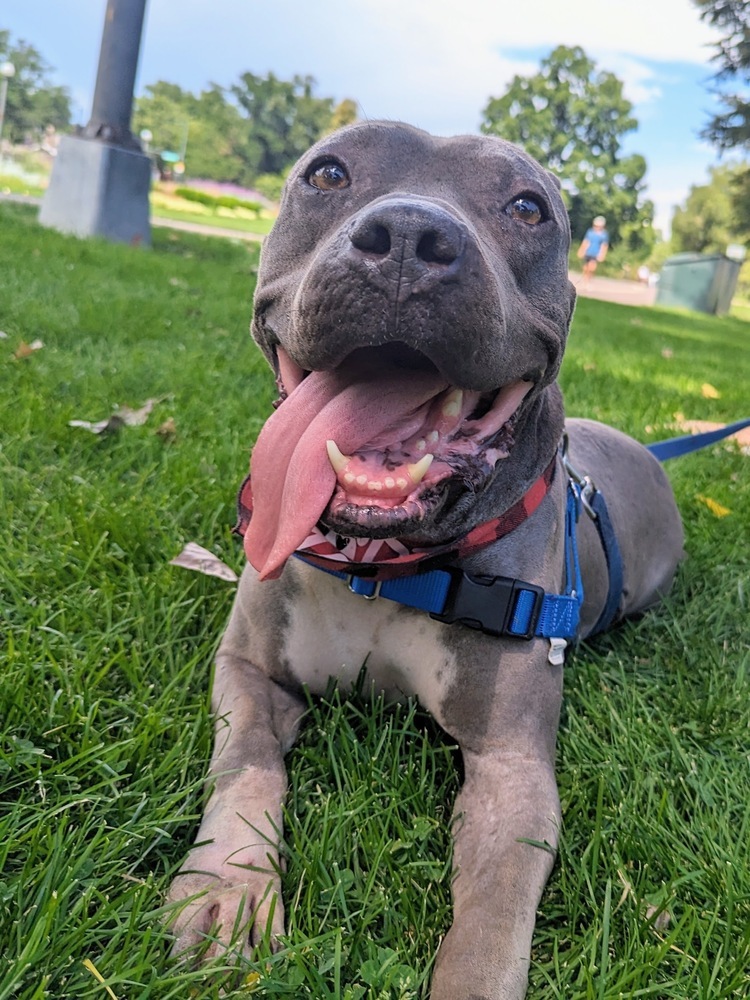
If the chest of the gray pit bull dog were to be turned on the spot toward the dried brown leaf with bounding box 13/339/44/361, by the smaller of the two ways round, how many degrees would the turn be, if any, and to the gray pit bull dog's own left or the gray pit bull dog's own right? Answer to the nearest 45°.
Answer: approximately 135° to the gray pit bull dog's own right

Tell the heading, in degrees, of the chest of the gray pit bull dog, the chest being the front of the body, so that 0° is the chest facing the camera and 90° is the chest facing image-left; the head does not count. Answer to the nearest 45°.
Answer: approximately 0°

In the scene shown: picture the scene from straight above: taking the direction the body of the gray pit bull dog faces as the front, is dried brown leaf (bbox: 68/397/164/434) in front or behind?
behind

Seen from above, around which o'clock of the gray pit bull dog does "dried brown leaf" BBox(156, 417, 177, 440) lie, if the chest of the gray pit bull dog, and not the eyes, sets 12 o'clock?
The dried brown leaf is roughly at 5 o'clock from the gray pit bull dog.

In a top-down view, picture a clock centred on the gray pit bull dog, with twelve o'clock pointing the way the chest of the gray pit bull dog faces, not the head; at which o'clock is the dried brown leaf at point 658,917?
The dried brown leaf is roughly at 10 o'clock from the gray pit bull dog.

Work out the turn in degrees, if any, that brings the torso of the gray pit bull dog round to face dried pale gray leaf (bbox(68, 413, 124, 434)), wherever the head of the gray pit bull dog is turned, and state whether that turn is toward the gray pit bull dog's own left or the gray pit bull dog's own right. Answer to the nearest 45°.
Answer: approximately 135° to the gray pit bull dog's own right

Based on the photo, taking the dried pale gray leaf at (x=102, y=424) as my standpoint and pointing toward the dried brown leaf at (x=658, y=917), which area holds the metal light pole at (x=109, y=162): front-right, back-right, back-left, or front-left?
back-left

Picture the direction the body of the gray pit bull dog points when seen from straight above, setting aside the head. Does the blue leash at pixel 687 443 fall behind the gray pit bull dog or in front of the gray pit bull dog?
behind
